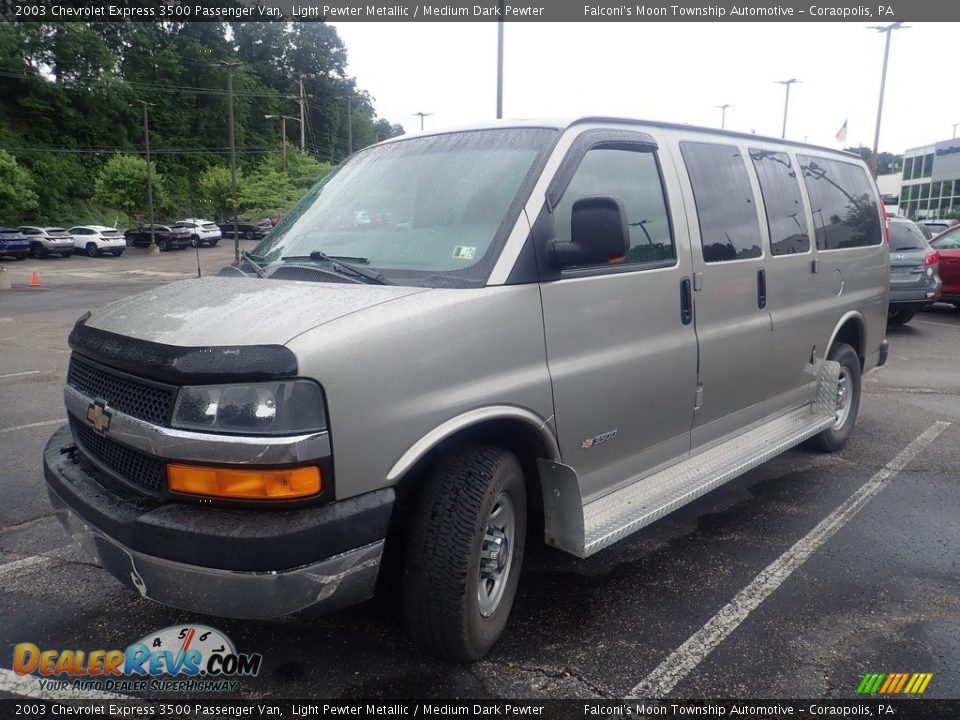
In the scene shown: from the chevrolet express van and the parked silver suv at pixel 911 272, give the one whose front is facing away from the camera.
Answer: the parked silver suv

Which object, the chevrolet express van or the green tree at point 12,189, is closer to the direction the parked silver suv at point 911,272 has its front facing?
the green tree

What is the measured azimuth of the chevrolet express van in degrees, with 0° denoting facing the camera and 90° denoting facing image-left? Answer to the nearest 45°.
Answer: approximately 45°

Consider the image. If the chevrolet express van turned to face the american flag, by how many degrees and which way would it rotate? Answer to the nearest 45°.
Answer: approximately 180°

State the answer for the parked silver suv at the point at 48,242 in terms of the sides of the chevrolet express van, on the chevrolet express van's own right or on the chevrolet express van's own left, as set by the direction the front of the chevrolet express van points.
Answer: on the chevrolet express van's own right

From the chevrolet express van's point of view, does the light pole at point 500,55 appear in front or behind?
behind

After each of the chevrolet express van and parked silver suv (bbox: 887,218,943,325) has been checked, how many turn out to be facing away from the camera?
1

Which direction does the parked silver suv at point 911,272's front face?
away from the camera

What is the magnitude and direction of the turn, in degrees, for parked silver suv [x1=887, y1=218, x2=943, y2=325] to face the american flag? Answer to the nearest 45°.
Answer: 0° — it already faces it
